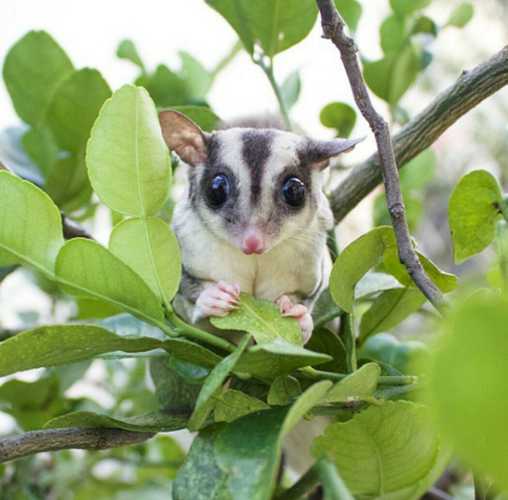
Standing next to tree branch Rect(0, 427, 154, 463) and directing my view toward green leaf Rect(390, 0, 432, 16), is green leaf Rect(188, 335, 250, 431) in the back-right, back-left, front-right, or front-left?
front-right

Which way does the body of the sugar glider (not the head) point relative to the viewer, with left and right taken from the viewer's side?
facing the viewer
